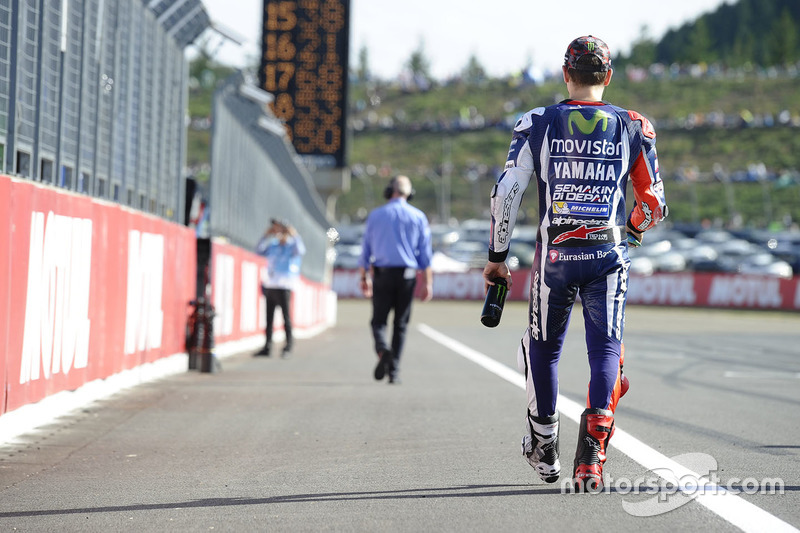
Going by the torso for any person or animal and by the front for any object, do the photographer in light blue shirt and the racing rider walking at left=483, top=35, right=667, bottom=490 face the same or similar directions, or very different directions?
very different directions

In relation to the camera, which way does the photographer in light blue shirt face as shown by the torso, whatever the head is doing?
toward the camera

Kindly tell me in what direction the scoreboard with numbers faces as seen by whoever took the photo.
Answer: facing the viewer

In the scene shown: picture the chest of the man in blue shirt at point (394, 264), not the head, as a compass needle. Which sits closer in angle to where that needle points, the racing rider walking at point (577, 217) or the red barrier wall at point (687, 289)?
the red barrier wall

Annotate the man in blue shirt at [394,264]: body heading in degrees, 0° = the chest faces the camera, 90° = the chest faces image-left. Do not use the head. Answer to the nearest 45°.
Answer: approximately 180°

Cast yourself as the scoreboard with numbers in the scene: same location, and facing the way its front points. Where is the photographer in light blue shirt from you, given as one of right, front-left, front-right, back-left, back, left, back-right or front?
front

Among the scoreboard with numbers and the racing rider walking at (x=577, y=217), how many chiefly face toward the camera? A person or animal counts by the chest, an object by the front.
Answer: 1

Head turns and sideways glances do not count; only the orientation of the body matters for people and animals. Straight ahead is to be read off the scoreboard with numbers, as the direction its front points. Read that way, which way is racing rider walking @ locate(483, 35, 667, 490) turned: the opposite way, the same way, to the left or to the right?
the opposite way

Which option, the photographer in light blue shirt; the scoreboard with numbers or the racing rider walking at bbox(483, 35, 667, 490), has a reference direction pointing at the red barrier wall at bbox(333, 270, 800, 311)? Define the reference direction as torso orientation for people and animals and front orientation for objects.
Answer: the racing rider walking

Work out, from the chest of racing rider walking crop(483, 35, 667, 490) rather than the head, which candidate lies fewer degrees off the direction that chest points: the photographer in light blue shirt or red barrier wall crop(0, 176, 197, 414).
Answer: the photographer in light blue shirt

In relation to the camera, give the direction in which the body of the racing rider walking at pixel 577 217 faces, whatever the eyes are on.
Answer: away from the camera

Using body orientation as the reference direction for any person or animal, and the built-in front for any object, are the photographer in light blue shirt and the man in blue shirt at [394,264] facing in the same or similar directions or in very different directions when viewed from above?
very different directions
